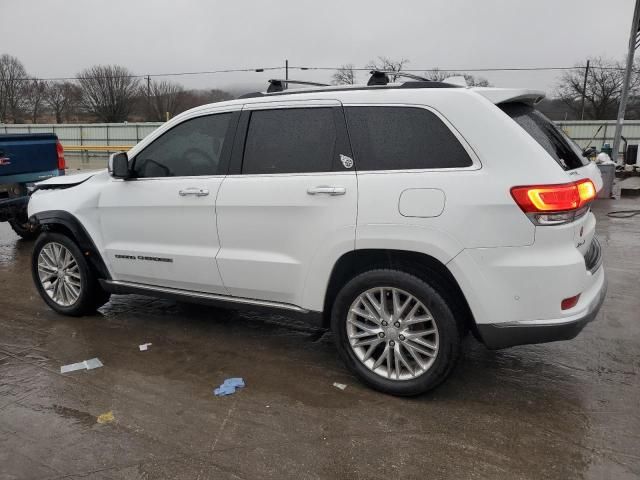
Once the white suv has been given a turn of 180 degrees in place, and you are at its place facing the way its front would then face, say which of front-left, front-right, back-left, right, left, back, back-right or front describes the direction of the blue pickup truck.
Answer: back

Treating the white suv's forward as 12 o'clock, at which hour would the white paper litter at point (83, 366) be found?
The white paper litter is roughly at 11 o'clock from the white suv.

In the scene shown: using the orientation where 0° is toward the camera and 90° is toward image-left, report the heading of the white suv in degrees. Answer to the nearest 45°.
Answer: approximately 135°

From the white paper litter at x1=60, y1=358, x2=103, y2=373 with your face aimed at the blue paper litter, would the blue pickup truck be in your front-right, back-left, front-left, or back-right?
back-left
